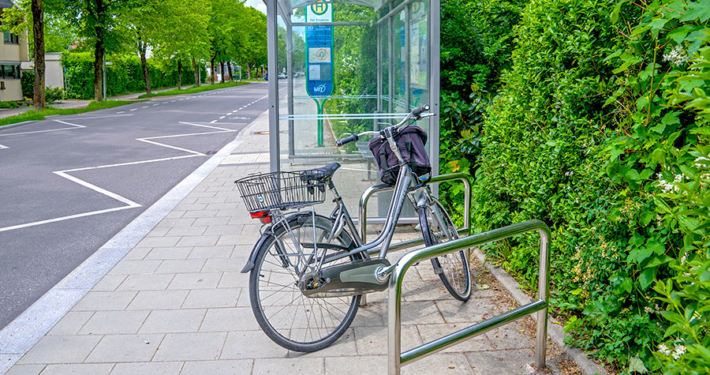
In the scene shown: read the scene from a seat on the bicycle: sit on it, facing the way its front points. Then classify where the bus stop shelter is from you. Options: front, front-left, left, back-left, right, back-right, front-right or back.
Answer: front-left

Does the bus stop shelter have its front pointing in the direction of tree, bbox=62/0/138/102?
no

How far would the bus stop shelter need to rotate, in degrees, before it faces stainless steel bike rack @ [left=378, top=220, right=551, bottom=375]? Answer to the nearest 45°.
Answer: approximately 90° to its left

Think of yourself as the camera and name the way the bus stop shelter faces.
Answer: facing to the left of the viewer

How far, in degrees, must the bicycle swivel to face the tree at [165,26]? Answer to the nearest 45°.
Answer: approximately 45° to its left

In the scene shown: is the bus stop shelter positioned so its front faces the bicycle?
no

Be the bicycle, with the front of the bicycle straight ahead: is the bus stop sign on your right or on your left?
on your left

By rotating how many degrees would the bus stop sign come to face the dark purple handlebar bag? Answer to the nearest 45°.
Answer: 0° — it already faces it

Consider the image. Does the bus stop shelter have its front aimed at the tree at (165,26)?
no

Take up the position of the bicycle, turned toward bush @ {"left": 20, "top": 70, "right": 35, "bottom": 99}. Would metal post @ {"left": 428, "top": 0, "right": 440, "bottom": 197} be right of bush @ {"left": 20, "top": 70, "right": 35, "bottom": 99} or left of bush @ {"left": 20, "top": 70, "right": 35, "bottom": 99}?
right

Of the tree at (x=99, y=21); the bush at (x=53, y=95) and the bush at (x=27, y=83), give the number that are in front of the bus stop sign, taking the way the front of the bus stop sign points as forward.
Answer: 0

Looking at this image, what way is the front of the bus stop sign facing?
toward the camera

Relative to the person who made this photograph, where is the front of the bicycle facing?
facing away from the viewer and to the right of the viewer

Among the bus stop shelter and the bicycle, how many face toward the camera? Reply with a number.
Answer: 0
